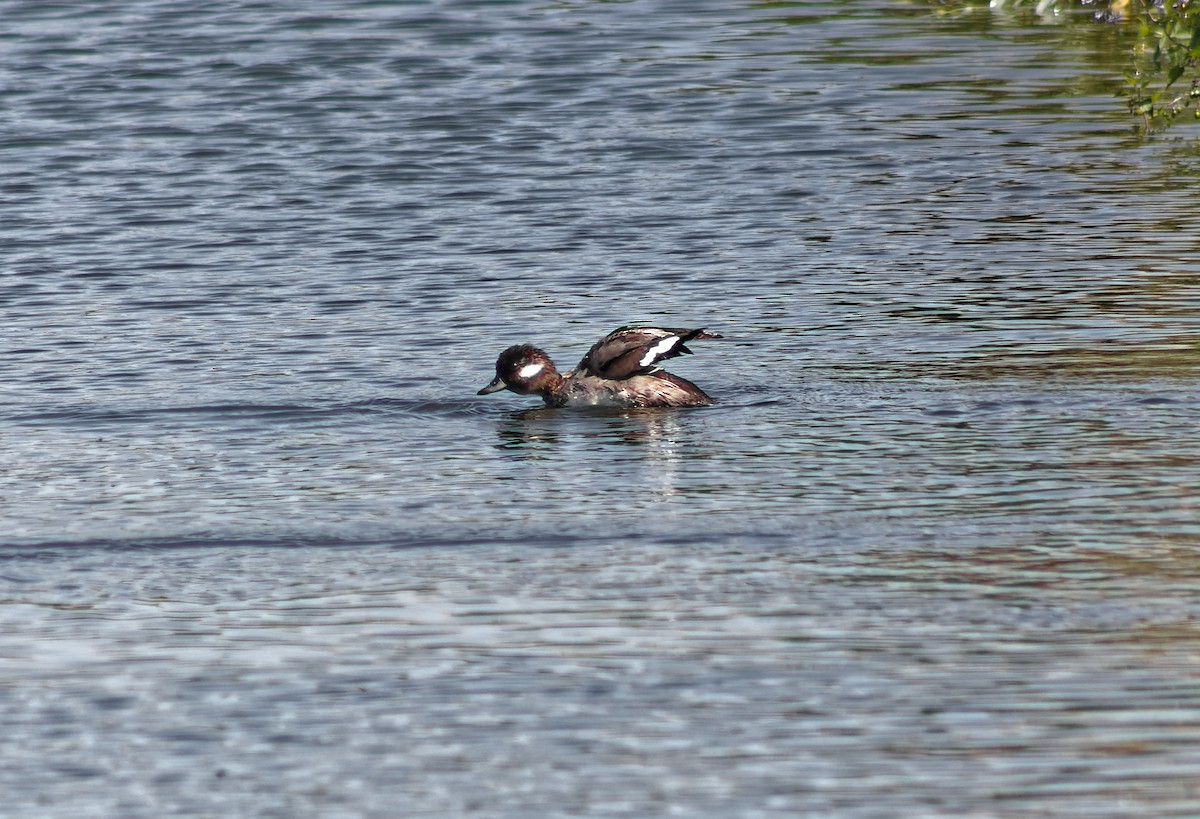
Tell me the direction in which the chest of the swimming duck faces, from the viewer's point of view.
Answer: to the viewer's left
